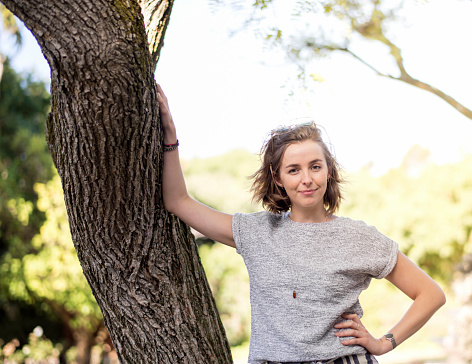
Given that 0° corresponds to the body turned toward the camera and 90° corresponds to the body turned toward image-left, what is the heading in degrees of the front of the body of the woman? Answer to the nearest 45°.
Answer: approximately 0°
